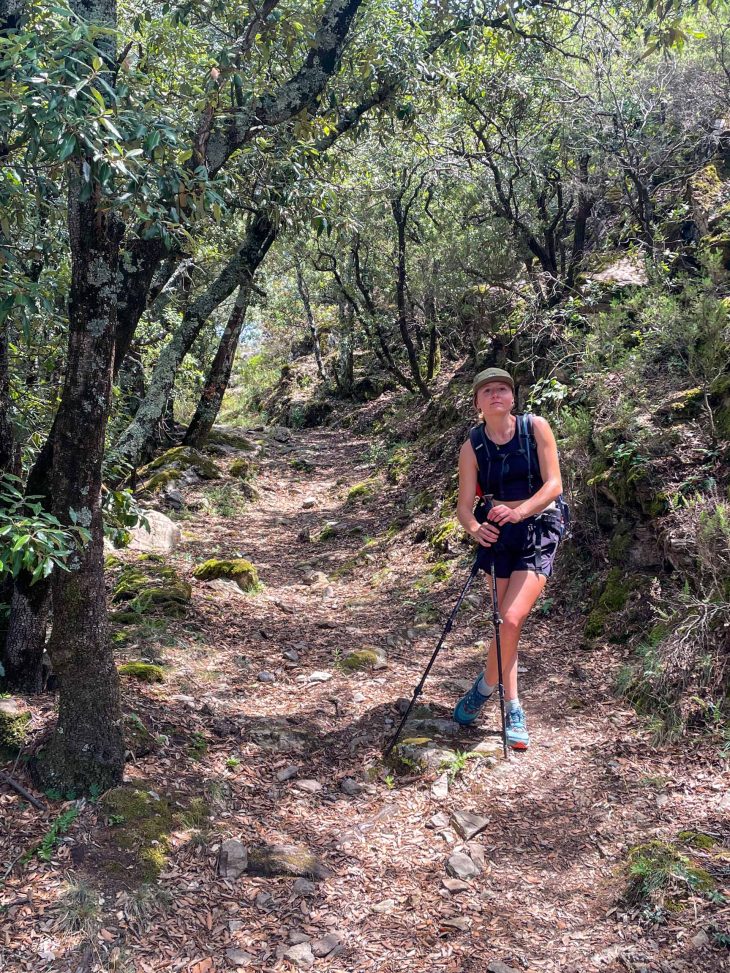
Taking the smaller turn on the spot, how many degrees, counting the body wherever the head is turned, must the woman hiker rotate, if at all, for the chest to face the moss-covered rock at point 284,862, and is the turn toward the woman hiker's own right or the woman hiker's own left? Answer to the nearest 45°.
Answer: approximately 45° to the woman hiker's own right

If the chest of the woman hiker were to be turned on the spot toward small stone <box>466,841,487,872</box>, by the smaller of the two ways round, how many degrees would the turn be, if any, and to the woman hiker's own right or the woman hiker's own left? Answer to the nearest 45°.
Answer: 0° — they already face it

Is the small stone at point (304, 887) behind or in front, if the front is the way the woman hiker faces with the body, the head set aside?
in front

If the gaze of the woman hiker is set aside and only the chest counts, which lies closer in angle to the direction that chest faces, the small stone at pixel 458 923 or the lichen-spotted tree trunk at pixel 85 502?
the small stone

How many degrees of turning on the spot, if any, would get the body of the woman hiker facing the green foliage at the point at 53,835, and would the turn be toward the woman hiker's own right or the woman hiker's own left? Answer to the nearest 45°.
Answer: approximately 45° to the woman hiker's own right

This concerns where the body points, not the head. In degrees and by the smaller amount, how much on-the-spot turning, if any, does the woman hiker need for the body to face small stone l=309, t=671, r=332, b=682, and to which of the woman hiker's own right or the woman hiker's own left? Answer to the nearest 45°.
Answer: approximately 135° to the woman hiker's own right

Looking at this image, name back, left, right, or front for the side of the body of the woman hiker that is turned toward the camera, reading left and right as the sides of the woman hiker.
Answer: front

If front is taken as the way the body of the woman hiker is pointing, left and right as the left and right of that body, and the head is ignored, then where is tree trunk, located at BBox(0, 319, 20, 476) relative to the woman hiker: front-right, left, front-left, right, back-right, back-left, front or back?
right

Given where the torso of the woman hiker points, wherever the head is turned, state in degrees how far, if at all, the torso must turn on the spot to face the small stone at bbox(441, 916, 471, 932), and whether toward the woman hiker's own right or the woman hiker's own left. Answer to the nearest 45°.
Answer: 0° — they already face it
